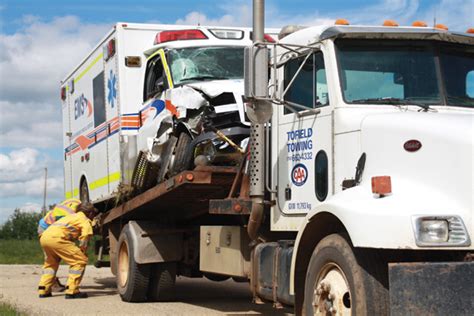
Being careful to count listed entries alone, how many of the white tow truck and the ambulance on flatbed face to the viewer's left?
0

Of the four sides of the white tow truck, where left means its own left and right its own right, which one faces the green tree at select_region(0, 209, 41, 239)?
back

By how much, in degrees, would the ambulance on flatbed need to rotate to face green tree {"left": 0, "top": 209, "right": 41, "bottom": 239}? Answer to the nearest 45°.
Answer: approximately 135° to its left

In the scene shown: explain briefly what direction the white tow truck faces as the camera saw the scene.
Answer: facing the viewer and to the right of the viewer

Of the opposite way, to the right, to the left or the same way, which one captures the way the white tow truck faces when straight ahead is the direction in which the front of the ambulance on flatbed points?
the same way
